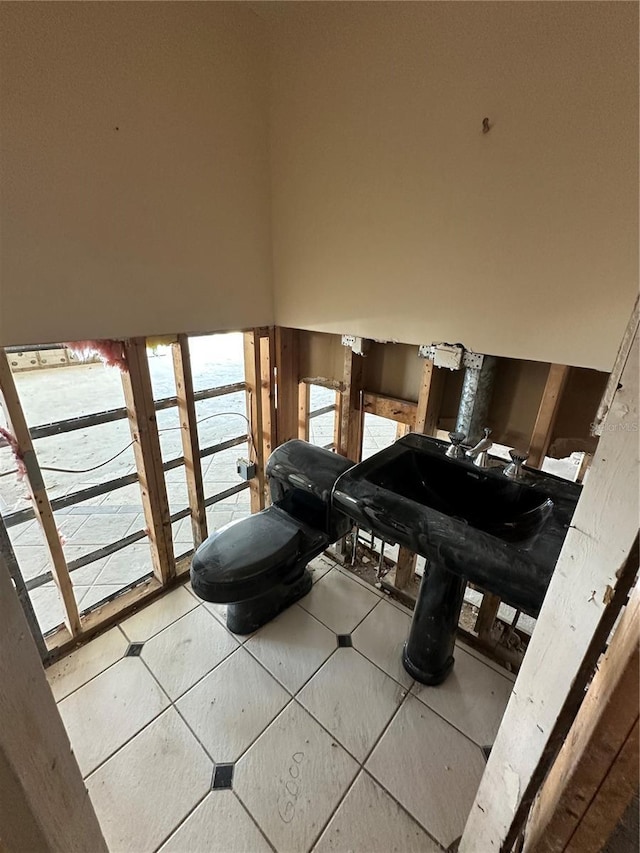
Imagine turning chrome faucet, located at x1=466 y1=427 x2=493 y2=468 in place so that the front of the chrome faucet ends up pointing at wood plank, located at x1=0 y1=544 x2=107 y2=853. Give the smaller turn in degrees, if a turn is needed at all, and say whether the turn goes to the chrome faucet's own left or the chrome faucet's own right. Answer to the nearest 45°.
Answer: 0° — it already faces it

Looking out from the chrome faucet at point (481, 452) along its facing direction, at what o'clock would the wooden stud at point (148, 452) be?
The wooden stud is roughly at 1 o'clock from the chrome faucet.

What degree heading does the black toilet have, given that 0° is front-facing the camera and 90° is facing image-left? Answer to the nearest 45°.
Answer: approximately 45°

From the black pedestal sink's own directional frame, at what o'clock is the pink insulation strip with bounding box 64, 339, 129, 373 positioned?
The pink insulation strip is roughly at 1 o'clock from the black pedestal sink.

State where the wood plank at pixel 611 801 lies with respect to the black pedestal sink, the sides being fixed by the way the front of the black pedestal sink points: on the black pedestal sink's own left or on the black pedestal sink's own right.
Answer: on the black pedestal sink's own left

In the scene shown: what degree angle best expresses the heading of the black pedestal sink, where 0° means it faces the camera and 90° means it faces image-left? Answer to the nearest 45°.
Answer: approximately 45°

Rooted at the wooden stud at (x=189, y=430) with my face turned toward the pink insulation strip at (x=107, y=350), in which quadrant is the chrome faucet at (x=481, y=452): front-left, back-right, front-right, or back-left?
back-left

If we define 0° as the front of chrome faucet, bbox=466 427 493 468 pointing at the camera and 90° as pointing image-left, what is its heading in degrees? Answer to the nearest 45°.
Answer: approximately 45°
